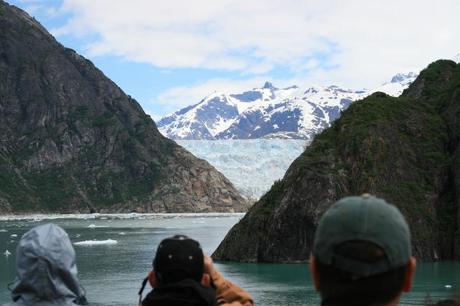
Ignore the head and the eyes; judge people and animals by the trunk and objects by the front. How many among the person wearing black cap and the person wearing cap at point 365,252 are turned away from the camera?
2

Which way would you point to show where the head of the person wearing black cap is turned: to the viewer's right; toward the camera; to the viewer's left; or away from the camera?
away from the camera

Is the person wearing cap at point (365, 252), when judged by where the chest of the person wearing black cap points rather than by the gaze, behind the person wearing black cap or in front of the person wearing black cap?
behind

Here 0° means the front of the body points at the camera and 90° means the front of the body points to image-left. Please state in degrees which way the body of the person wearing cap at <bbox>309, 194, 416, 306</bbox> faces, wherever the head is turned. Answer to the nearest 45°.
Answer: approximately 180°

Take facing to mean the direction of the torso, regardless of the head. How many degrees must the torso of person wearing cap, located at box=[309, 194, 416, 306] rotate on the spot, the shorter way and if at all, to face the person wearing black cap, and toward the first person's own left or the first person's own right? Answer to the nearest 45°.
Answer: approximately 45° to the first person's own left

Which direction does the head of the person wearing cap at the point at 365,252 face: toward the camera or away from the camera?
away from the camera

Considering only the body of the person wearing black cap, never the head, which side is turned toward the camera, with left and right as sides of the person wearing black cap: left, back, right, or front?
back
